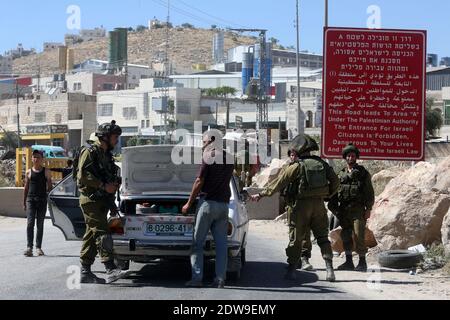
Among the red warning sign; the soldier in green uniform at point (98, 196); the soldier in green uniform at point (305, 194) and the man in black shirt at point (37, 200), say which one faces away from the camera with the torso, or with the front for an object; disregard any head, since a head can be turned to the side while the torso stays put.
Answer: the soldier in green uniform at point (305, 194)

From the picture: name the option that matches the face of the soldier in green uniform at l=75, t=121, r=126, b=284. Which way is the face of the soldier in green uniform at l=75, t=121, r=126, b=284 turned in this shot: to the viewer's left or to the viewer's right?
to the viewer's right

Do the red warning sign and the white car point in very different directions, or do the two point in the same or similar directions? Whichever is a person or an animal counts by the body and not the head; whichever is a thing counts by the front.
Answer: very different directions

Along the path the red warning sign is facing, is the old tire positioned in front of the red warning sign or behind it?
in front

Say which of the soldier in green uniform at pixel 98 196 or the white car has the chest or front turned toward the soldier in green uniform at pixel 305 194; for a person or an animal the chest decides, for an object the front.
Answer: the soldier in green uniform at pixel 98 196

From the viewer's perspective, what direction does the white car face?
away from the camera

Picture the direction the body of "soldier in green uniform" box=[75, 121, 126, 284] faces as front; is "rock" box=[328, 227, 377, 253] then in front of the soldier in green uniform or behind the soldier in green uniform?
in front

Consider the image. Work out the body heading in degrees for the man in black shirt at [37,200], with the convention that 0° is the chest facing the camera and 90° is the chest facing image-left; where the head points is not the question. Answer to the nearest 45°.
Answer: approximately 0°

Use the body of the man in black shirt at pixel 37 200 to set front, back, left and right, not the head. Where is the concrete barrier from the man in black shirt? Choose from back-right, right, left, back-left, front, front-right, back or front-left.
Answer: back

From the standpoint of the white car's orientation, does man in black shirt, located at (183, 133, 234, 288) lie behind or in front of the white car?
behind

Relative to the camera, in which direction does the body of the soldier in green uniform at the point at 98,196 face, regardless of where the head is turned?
to the viewer's right

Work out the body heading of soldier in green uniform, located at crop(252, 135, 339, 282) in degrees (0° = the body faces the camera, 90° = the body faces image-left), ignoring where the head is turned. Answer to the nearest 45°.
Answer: approximately 180°
